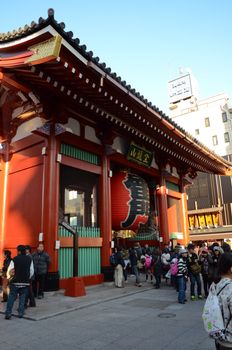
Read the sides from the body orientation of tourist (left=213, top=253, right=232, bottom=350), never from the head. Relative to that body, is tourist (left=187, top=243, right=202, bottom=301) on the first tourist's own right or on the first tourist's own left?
on the first tourist's own left

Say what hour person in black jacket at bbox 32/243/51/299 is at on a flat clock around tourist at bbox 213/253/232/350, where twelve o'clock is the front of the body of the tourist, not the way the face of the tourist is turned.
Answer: The person in black jacket is roughly at 9 o'clock from the tourist.

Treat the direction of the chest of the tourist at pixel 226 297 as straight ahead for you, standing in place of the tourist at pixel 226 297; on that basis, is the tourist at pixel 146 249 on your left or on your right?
on your left

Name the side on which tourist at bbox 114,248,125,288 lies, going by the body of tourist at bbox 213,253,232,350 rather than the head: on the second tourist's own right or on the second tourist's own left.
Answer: on the second tourist's own left
